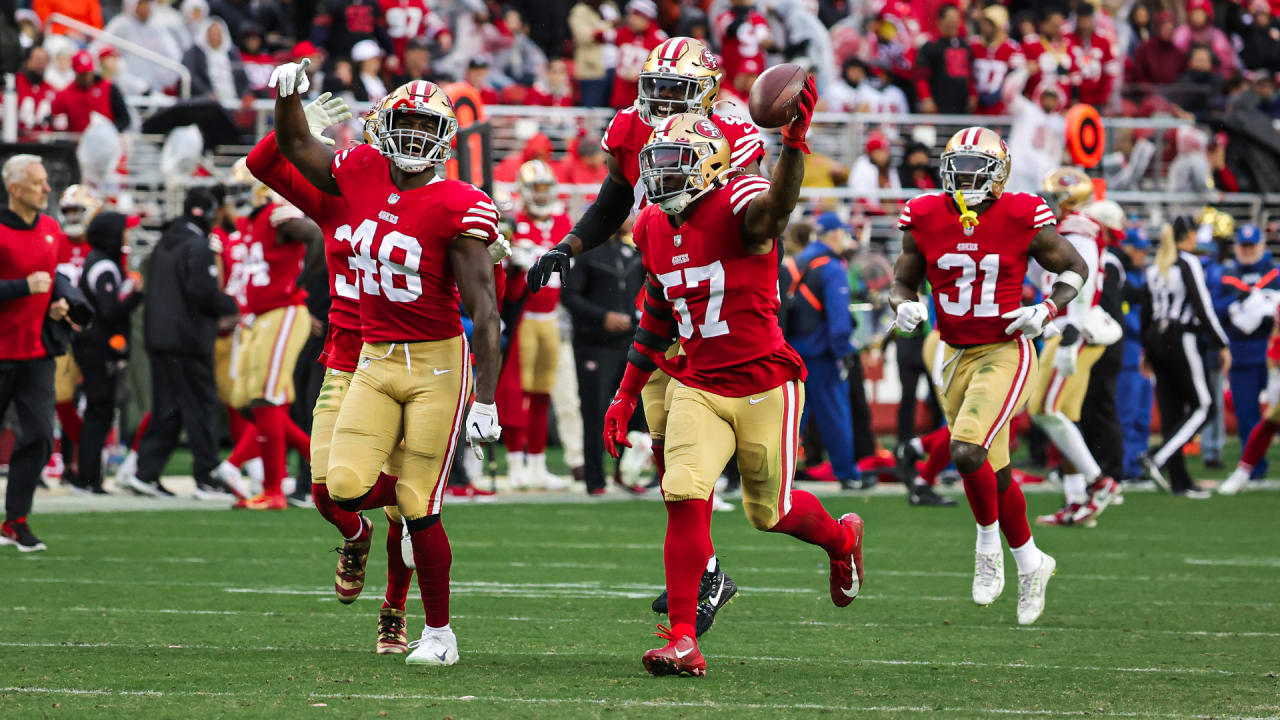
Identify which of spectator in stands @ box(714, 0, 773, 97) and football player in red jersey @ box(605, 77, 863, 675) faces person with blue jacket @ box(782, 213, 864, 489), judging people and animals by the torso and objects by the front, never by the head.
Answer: the spectator in stands

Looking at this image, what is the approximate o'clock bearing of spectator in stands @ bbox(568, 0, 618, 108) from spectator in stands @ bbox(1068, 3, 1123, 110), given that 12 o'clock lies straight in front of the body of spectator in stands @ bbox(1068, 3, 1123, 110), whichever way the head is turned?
spectator in stands @ bbox(568, 0, 618, 108) is roughly at 2 o'clock from spectator in stands @ bbox(1068, 3, 1123, 110).

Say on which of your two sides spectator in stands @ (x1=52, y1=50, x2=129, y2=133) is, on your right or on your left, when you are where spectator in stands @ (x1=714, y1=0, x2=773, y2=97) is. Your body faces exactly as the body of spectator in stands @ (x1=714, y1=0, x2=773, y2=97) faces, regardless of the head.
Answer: on your right

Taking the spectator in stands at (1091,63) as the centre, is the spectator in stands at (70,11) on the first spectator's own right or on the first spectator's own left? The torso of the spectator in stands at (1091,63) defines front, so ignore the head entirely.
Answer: on the first spectator's own right
